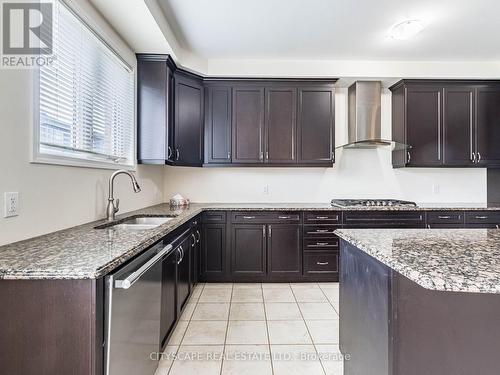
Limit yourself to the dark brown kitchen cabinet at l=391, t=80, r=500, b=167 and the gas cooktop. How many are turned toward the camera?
2

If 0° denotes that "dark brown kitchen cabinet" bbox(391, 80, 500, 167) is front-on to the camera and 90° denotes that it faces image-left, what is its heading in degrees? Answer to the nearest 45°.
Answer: approximately 0°

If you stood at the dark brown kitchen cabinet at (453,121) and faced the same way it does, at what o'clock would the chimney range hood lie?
The chimney range hood is roughly at 2 o'clock from the dark brown kitchen cabinet.

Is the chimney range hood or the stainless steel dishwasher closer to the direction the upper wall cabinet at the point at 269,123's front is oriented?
the stainless steel dishwasher
